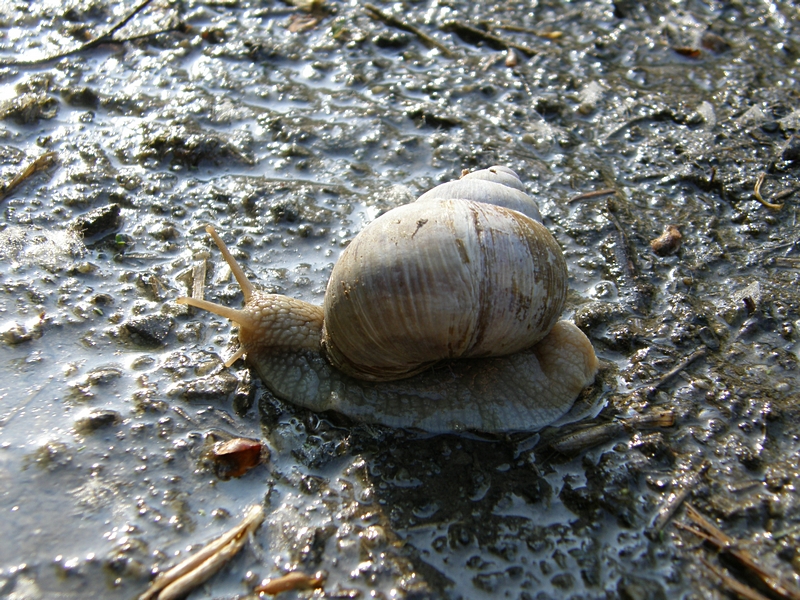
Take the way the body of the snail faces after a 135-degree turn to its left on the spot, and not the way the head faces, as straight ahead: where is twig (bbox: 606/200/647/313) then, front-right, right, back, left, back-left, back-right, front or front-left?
left

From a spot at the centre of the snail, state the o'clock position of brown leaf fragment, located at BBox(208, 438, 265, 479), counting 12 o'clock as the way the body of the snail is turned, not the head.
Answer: The brown leaf fragment is roughly at 11 o'clock from the snail.

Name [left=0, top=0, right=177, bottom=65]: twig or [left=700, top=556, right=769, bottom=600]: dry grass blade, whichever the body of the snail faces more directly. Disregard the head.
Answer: the twig

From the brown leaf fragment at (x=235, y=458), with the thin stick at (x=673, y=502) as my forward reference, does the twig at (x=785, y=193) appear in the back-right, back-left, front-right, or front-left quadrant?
front-left

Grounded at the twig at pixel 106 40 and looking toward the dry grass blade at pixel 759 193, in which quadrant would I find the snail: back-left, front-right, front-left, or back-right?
front-right

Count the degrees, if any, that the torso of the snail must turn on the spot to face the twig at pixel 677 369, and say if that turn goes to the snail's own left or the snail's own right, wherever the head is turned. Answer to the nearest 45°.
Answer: approximately 180°

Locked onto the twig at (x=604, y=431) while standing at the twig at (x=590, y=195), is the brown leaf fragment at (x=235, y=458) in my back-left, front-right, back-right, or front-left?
front-right

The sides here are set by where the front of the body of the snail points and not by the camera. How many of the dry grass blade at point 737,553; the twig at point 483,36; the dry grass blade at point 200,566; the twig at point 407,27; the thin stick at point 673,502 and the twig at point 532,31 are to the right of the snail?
3

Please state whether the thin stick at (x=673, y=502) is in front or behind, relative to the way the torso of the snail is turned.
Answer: behind

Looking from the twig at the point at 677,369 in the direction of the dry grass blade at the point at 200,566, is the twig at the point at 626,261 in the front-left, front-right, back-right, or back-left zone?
back-right

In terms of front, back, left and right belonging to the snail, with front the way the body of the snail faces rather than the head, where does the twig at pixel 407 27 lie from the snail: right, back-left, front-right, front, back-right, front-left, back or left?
right

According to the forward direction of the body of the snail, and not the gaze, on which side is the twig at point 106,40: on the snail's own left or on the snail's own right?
on the snail's own right

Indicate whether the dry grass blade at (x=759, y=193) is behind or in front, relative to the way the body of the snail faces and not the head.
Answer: behind

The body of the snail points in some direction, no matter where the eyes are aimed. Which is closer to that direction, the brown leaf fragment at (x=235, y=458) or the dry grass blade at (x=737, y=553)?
the brown leaf fragment

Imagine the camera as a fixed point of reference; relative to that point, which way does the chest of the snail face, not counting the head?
to the viewer's left

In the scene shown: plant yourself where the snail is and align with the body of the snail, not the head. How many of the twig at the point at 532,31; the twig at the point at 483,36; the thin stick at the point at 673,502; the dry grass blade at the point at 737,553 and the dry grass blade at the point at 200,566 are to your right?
2

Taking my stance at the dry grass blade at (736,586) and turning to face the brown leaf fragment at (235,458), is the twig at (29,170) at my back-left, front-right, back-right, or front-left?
front-right

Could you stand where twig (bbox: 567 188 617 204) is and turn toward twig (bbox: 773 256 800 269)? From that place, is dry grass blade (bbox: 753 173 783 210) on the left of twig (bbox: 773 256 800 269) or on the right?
left

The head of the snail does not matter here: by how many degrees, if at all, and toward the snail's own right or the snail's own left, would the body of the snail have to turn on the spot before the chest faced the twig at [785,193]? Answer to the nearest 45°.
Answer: approximately 135° to the snail's own right

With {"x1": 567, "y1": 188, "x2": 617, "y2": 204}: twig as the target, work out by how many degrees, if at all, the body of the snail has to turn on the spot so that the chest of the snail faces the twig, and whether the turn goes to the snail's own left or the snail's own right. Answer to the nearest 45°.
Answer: approximately 135° to the snail's own right
